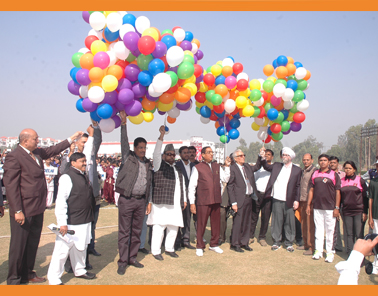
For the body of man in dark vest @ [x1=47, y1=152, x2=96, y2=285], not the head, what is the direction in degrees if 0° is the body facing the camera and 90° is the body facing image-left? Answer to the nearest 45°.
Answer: approximately 315°

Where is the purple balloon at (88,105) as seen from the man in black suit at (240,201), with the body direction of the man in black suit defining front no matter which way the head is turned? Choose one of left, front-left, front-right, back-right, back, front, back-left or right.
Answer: right

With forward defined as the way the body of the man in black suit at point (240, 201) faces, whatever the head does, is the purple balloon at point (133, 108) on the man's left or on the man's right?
on the man's right

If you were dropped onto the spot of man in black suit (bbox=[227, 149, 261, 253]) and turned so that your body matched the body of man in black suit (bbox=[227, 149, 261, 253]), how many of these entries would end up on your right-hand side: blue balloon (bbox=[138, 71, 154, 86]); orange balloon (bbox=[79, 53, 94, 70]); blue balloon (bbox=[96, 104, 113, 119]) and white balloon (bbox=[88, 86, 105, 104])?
4

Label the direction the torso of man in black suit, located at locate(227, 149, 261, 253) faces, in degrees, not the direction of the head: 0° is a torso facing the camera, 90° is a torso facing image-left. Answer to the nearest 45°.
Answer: approximately 315°

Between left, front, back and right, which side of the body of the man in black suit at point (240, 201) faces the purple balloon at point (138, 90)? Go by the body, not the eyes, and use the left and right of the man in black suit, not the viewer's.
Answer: right

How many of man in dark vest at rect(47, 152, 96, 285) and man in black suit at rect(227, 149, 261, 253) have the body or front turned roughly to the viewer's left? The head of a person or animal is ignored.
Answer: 0
